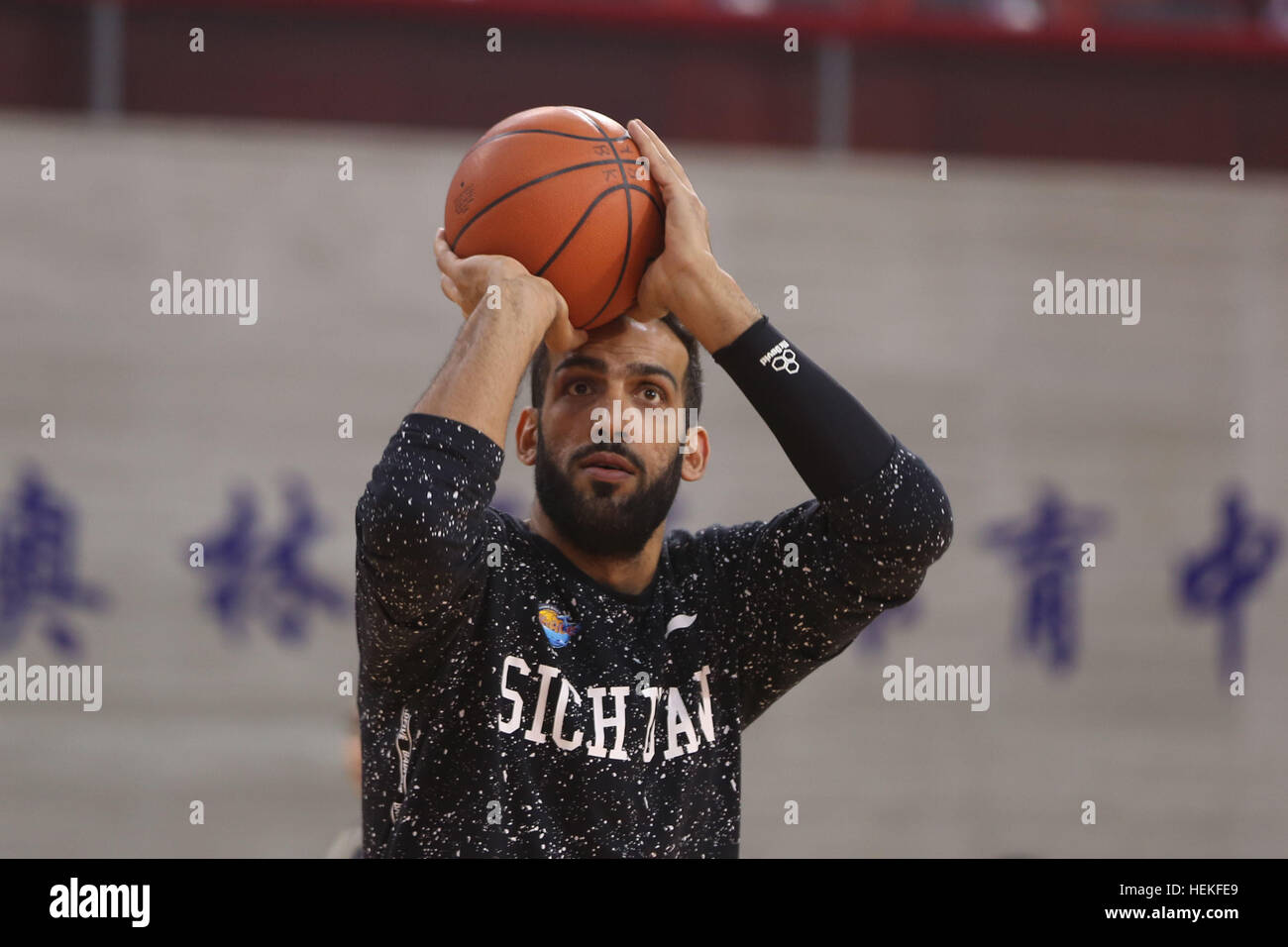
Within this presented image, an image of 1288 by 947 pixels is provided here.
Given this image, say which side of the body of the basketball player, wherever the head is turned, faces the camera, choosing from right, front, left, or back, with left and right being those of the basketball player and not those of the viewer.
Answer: front

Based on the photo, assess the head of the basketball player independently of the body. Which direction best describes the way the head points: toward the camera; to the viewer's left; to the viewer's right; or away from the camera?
toward the camera
